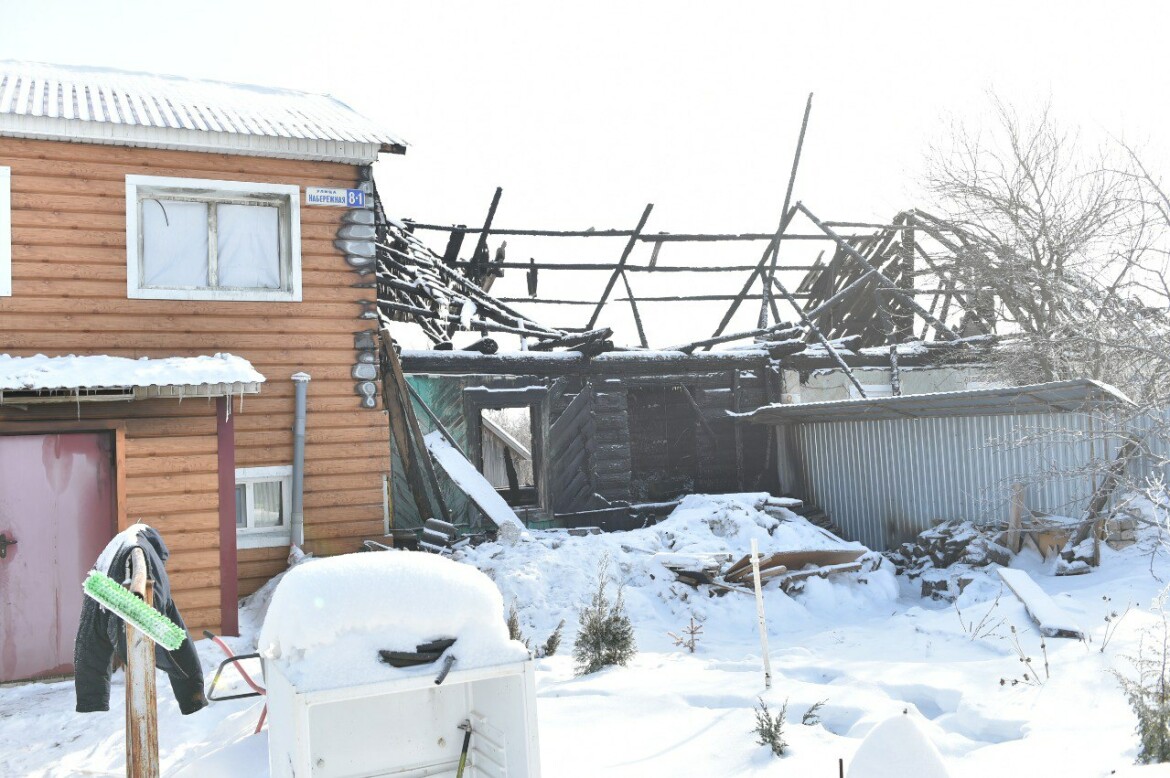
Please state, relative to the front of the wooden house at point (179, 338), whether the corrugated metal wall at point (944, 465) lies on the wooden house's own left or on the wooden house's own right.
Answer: on the wooden house's own left

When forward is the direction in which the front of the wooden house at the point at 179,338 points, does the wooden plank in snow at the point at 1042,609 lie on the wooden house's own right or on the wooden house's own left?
on the wooden house's own left

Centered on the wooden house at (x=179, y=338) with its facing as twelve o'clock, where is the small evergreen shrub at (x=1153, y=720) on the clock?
The small evergreen shrub is roughly at 11 o'clock from the wooden house.

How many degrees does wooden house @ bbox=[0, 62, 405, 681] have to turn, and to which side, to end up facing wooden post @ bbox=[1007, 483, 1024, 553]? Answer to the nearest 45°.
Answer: approximately 90° to its left

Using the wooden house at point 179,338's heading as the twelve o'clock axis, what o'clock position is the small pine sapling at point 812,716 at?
The small pine sapling is roughly at 11 o'clock from the wooden house.

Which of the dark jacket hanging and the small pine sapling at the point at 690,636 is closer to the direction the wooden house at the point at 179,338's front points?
the dark jacket hanging

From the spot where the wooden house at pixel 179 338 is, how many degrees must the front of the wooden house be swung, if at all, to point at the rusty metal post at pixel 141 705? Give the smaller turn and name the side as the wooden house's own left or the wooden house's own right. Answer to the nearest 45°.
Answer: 0° — it already faces it

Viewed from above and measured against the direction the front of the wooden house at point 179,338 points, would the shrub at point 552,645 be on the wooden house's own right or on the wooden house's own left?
on the wooden house's own left

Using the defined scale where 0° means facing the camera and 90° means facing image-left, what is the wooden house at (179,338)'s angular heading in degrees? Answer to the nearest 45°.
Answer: approximately 0°

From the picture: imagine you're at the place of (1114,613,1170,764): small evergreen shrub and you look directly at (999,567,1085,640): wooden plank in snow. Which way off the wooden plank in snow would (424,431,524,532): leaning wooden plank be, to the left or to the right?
left

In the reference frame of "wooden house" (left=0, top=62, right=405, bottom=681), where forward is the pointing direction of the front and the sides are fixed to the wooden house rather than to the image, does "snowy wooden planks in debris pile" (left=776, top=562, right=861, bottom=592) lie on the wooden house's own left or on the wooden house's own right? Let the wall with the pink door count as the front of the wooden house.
on the wooden house's own left
